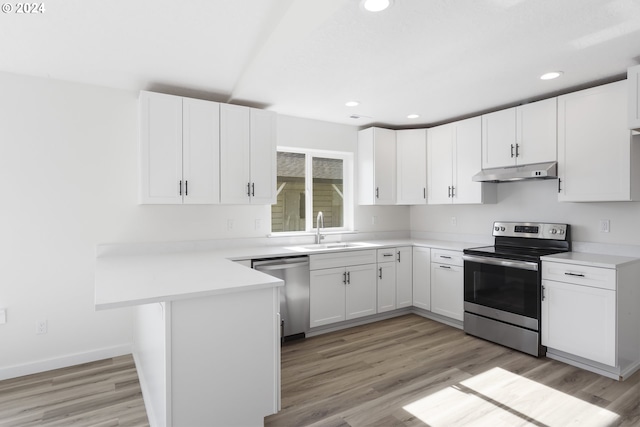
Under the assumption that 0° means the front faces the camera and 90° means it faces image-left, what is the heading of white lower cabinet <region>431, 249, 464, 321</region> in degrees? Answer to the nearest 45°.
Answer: approximately 45°

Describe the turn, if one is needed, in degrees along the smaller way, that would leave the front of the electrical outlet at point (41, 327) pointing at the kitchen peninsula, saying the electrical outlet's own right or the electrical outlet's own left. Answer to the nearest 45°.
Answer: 0° — it already faces it

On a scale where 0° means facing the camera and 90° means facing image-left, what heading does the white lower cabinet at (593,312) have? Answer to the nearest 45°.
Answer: approximately 45°
